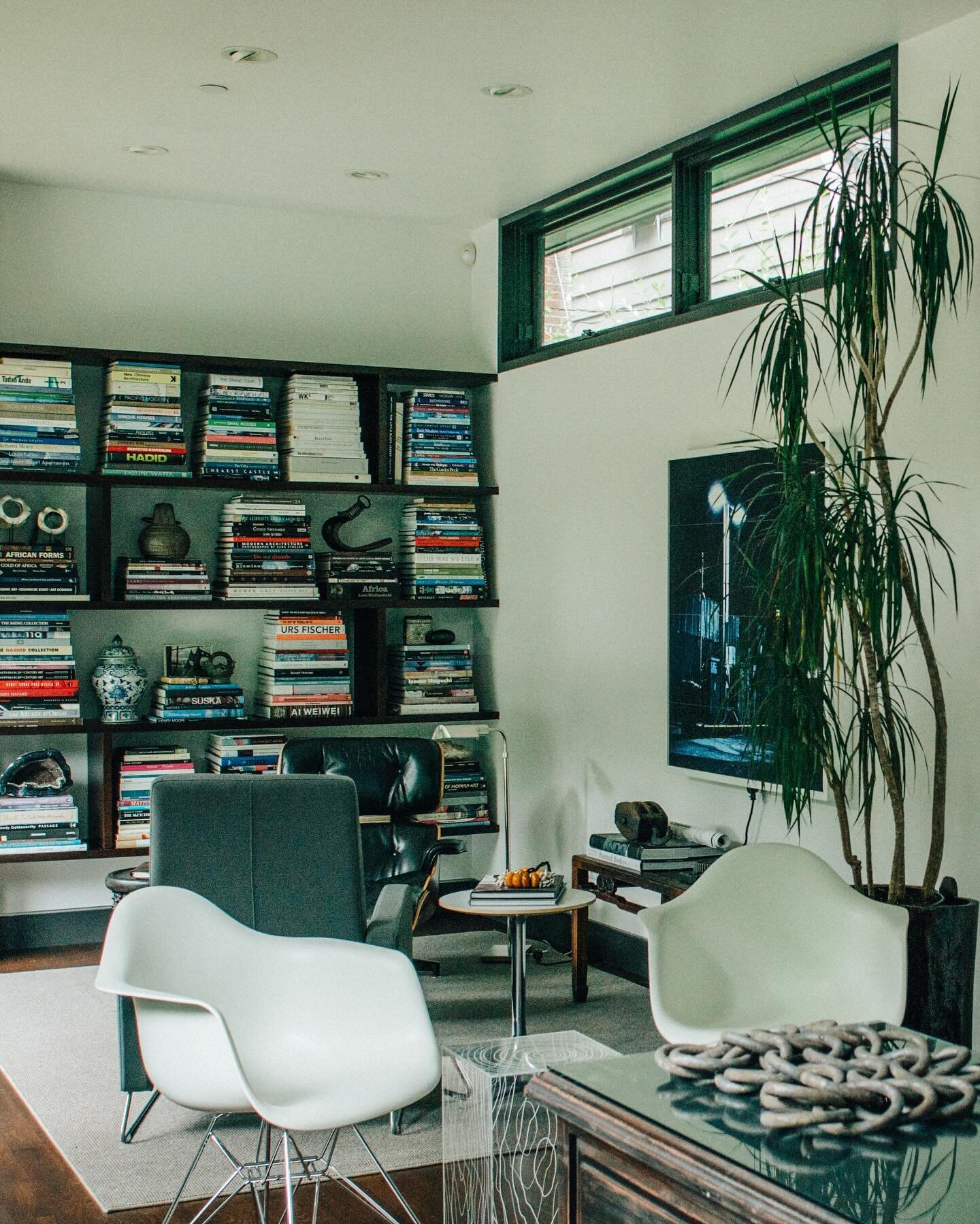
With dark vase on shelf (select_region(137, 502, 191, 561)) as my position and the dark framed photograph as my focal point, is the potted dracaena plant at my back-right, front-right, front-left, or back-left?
front-right

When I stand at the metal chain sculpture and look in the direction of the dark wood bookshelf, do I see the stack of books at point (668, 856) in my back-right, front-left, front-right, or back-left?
front-right

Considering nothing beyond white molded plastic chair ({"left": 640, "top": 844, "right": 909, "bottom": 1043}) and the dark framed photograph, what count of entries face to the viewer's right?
0

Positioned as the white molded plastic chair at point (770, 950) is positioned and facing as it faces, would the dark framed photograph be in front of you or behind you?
behind

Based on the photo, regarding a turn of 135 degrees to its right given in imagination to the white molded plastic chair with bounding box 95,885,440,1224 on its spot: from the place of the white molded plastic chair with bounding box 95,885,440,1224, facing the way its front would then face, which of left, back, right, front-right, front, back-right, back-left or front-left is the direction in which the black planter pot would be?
back

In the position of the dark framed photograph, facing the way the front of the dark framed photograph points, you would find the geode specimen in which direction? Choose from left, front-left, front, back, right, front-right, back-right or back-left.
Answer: front-right

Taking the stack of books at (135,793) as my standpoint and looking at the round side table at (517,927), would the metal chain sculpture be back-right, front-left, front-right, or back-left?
front-right

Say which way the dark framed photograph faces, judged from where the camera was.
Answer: facing the viewer and to the left of the viewer
